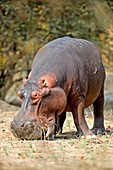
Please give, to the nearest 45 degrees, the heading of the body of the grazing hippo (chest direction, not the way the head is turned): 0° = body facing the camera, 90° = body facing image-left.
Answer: approximately 45°
